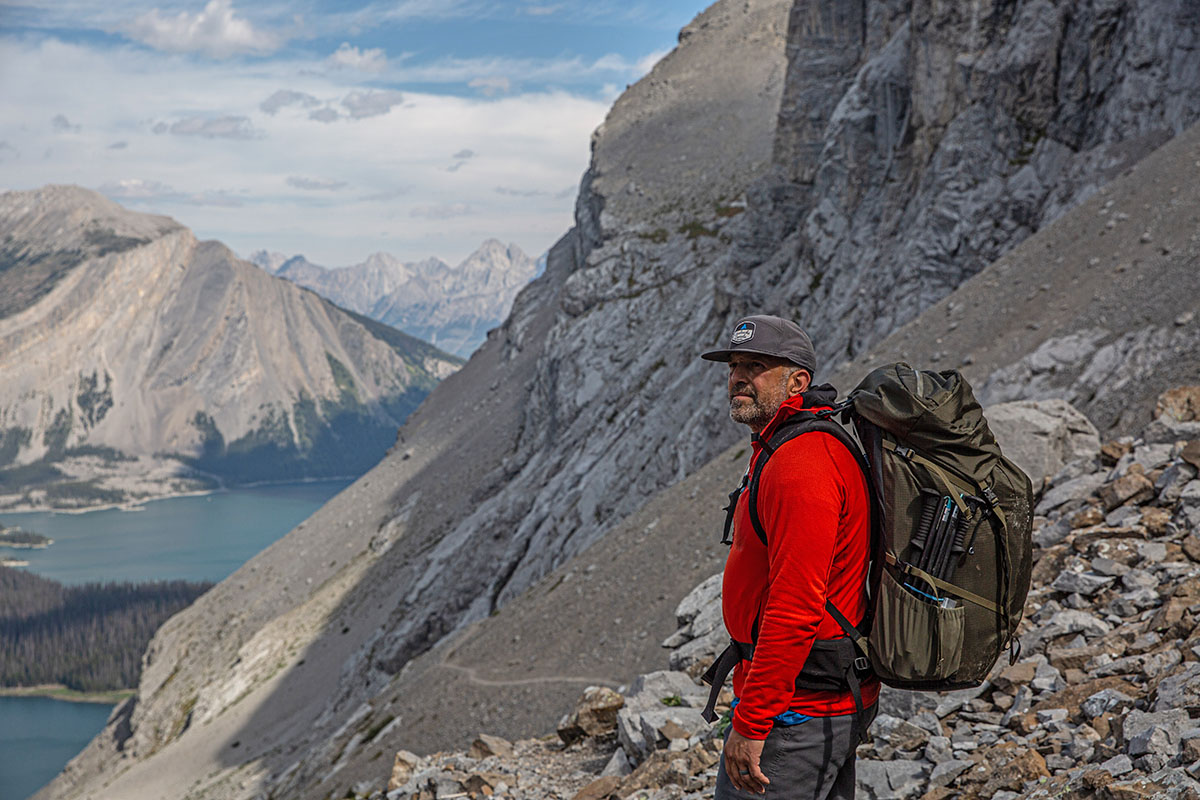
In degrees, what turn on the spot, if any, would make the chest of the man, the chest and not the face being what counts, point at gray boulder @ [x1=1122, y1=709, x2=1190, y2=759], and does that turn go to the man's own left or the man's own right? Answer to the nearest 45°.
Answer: approximately 135° to the man's own right

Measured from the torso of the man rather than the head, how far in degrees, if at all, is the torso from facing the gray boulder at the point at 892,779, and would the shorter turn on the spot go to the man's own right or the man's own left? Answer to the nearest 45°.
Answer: approximately 90° to the man's own right

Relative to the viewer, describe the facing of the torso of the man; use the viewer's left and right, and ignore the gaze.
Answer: facing to the left of the viewer

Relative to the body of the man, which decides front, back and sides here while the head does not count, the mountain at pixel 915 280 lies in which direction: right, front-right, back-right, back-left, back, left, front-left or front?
right

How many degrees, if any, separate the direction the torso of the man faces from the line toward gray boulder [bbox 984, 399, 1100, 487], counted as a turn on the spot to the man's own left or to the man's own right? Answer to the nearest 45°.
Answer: approximately 90° to the man's own right
